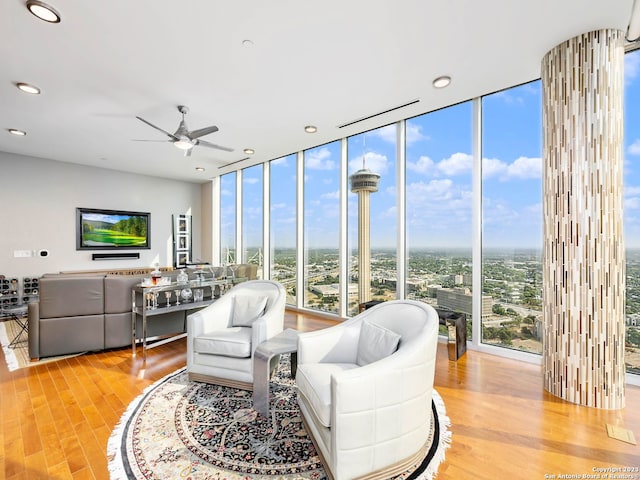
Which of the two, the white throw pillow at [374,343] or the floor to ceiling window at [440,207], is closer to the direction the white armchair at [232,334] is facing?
the white throw pillow

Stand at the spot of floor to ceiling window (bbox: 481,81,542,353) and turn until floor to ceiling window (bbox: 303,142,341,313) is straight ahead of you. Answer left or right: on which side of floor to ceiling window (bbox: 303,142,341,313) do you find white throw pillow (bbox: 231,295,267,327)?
left

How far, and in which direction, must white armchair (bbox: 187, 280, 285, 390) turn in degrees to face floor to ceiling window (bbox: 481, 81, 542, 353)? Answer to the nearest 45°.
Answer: approximately 135° to its left

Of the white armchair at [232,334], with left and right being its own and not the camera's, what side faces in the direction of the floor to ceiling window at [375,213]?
back

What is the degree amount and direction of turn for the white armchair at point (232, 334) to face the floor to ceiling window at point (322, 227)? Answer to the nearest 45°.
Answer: approximately 180°

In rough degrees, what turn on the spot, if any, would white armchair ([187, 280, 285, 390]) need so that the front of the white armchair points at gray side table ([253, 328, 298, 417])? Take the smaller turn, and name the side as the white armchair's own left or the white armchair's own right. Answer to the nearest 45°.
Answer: approximately 45° to the white armchair's own left

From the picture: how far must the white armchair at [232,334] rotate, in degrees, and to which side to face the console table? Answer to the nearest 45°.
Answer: approximately 90° to its right

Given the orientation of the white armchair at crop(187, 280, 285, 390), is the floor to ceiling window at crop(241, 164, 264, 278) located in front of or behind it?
behind

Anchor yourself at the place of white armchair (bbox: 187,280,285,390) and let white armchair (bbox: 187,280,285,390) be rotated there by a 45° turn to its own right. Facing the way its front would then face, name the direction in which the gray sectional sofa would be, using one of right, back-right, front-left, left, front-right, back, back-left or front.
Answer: front-right

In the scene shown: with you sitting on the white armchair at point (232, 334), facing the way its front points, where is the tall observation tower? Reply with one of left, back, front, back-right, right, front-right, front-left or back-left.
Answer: back

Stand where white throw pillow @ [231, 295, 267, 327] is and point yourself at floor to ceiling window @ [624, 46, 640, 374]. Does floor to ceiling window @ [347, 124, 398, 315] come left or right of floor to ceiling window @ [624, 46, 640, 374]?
left

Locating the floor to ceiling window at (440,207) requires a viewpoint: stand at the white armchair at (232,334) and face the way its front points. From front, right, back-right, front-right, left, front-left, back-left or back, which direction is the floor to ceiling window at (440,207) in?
back-left

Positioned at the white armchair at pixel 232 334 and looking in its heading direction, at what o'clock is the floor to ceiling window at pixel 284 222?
The floor to ceiling window is roughly at 5 o'clock from the white armchair.
